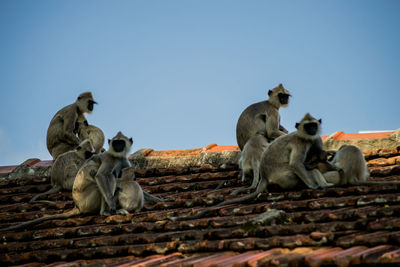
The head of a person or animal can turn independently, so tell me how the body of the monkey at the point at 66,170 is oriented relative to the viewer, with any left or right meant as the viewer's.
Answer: facing to the right of the viewer

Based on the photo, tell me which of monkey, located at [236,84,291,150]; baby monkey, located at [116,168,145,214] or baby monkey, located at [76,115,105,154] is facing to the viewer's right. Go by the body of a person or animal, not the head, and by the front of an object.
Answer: the monkey

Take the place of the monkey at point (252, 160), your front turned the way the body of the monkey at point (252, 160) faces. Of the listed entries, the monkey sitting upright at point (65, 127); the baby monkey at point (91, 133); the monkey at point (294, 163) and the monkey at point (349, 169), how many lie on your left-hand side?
2

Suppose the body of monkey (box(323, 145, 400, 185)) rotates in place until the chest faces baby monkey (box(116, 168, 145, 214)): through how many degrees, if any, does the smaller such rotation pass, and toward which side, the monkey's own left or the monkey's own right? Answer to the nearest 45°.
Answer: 0° — it already faces it

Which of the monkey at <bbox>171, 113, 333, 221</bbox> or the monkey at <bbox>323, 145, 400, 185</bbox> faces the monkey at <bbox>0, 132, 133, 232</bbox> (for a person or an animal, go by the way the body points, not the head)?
the monkey at <bbox>323, 145, 400, 185</bbox>

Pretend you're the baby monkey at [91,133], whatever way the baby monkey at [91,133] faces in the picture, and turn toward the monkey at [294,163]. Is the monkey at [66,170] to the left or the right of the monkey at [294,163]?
right

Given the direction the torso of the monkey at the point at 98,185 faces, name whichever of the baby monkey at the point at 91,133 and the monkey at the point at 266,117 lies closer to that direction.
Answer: the monkey

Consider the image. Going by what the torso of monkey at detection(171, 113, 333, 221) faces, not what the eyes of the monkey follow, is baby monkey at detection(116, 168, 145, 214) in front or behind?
behind

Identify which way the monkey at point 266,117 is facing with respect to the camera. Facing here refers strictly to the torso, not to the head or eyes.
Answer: to the viewer's right
